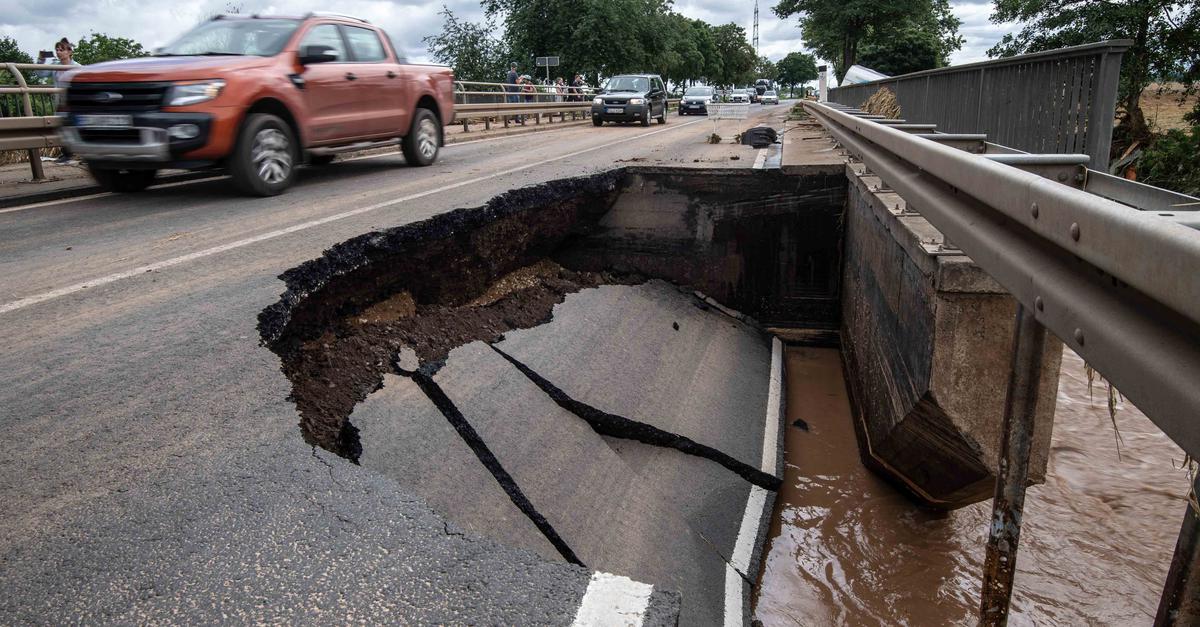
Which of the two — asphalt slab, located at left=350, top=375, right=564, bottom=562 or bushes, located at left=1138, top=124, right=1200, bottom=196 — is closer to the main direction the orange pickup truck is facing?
the asphalt slab

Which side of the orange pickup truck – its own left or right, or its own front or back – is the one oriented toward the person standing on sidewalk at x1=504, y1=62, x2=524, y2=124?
back

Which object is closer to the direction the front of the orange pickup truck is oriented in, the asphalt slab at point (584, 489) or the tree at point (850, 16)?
the asphalt slab

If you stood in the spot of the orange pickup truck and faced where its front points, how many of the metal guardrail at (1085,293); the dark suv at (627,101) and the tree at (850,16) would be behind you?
2

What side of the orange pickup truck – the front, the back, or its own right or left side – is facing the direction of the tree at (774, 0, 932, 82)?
back

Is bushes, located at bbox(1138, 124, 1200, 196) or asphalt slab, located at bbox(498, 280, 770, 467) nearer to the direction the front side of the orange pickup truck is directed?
the asphalt slab

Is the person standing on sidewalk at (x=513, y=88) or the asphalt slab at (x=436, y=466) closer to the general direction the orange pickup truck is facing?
the asphalt slab

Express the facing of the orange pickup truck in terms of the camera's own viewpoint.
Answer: facing the viewer and to the left of the viewer

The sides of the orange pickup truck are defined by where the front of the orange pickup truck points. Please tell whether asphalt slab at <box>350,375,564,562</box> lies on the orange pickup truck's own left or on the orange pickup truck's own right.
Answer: on the orange pickup truck's own left

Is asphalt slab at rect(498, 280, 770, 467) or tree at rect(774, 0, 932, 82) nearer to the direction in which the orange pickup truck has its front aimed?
the asphalt slab

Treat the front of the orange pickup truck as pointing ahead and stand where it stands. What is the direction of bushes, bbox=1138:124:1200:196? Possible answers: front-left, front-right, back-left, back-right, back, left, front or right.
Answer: back-left

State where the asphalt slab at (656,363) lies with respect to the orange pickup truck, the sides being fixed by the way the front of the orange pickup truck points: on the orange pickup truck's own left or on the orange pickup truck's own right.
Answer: on the orange pickup truck's own left

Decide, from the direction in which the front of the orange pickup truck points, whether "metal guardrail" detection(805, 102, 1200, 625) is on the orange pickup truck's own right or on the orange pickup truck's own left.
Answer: on the orange pickup truck's own left

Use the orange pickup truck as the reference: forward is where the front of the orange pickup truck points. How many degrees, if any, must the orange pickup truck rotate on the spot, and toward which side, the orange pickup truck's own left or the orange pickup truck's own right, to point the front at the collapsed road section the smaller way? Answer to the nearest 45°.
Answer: approximately 90° to the orange pickup truck's own left

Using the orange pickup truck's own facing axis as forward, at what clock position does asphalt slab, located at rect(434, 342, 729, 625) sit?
The asphalt slab is roughly at 10 o'clock from the orange pickup truck.
